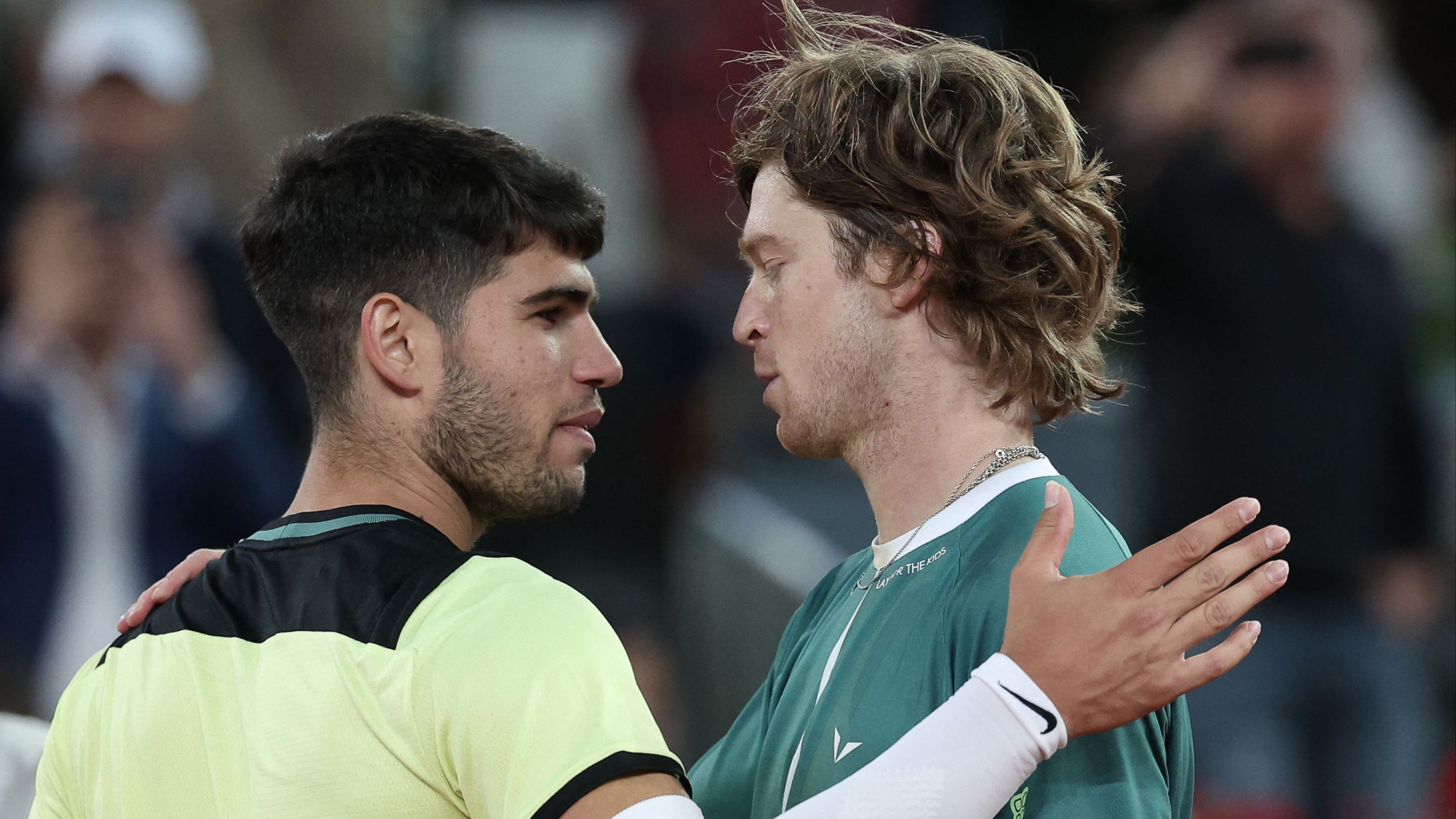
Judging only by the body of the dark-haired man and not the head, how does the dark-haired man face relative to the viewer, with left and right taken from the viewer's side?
facing away from the viewer and to the right of the viewer

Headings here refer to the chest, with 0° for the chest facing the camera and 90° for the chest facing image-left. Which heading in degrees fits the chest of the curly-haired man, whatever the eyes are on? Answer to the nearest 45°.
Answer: approximately 45°

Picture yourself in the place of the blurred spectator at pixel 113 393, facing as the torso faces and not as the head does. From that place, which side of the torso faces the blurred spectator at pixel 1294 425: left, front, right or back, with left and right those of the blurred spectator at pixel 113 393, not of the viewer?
left

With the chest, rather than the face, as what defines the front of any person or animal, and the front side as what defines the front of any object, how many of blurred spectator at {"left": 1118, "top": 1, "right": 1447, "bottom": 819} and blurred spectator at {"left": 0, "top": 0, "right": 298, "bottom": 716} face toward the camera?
2

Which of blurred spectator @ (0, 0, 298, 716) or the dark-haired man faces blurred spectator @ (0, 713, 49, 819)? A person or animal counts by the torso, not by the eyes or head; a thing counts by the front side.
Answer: blurred spectator @ (0, 0, 298, 716)

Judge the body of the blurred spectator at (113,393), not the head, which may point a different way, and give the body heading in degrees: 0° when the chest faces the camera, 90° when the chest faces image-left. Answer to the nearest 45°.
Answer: approximately 0°

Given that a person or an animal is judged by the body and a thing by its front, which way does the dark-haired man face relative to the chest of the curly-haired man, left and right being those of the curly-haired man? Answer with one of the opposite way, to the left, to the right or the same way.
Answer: the opposite way

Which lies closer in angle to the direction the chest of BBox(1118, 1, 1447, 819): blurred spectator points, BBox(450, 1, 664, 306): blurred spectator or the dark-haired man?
the dark-haired man

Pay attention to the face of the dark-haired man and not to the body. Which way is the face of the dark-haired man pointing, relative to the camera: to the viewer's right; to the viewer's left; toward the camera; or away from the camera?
to the viewer's right

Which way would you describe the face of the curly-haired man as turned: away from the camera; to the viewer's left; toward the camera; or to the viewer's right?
to the viewer's left

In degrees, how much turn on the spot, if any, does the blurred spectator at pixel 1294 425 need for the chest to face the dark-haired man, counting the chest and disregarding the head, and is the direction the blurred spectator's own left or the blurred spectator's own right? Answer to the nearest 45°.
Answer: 0° — they already face them
